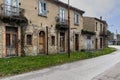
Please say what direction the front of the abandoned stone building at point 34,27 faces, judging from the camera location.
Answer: facing the viewer and to the right of the viewer
